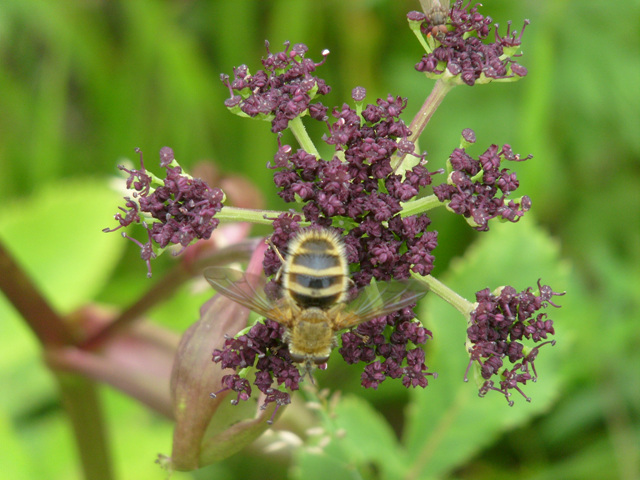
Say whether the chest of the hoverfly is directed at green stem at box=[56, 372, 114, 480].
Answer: no

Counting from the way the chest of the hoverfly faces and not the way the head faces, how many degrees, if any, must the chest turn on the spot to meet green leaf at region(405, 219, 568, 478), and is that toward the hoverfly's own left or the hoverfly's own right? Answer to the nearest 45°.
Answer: approximately 135° to the hoverfly's own left

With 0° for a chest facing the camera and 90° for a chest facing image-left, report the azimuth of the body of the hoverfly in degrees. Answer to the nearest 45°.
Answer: approximately 0°

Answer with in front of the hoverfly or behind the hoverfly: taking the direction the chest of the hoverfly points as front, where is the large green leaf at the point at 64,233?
behind
